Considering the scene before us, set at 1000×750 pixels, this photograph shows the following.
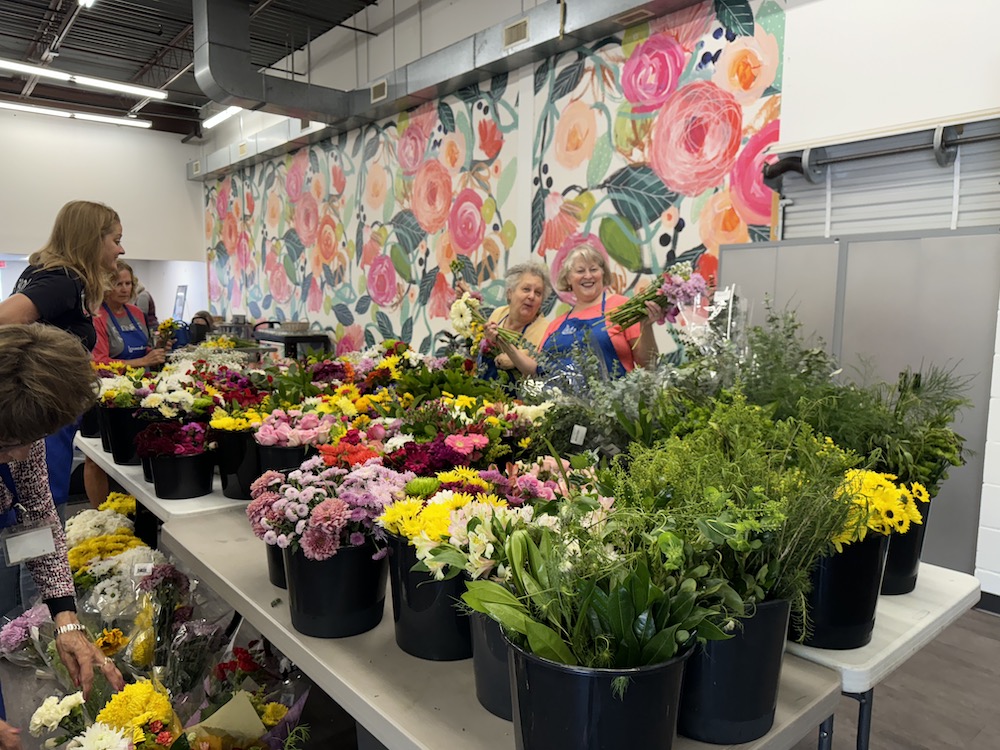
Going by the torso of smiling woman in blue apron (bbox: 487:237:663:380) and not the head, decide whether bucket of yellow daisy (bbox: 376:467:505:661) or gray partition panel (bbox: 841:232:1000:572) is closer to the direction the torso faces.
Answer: the bucket of yellow daisy

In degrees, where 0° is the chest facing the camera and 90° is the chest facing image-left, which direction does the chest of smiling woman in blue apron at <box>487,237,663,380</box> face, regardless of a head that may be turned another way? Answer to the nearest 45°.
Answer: approximately 0°

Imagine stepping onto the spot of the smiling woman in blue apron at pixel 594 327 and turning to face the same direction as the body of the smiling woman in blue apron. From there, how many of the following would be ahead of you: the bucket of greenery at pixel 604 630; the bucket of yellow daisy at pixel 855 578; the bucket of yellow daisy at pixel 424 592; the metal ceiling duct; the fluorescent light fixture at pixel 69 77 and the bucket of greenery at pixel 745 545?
4

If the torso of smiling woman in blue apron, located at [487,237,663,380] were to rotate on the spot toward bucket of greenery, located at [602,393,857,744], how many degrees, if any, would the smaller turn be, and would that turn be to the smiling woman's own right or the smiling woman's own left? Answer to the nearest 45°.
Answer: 0° — they already face it

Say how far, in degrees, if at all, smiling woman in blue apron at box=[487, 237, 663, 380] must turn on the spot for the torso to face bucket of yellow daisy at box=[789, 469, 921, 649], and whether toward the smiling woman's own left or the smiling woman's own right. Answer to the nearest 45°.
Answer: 0° — they already face it

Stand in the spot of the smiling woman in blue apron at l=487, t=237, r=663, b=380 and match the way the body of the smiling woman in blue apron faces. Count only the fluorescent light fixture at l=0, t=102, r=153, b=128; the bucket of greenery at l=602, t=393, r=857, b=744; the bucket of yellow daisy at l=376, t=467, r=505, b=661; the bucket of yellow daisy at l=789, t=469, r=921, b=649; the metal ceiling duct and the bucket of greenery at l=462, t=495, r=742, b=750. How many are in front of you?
4

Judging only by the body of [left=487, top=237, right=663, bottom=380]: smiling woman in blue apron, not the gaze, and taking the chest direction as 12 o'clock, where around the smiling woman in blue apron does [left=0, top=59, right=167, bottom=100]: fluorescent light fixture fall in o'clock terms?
The fluorescent light fixture is roughly at 4 o'clock from the smiling woman in blue apron.

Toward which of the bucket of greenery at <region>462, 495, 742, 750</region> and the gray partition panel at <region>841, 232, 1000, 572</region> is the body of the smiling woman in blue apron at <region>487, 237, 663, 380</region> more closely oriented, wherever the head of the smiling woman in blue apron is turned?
the bucket of greenery

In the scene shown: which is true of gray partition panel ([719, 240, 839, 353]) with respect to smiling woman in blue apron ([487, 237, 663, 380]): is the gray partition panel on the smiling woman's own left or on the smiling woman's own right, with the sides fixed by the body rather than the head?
on the smiling woman's own left

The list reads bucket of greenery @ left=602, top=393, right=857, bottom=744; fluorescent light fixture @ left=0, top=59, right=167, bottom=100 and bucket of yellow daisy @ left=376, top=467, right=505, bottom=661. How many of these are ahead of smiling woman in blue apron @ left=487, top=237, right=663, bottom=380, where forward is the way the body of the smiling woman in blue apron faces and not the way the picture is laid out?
2

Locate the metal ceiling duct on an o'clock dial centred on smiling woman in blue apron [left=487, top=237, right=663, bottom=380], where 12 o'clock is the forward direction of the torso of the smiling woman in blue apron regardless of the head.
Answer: The metal ceiling duct is roughly at 5 o'clock from the smiling woman in blue apron.

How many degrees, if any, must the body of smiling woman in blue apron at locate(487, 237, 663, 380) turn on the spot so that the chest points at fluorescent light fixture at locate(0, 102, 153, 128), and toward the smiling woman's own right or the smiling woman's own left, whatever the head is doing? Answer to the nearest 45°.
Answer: approximately 135° to the smiling woman's own right

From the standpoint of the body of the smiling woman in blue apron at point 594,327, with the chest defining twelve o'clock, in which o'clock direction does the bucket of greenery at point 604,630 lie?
The bucket of greenery is roughly at 12 o'clock from the smiling woman in blue apron.
